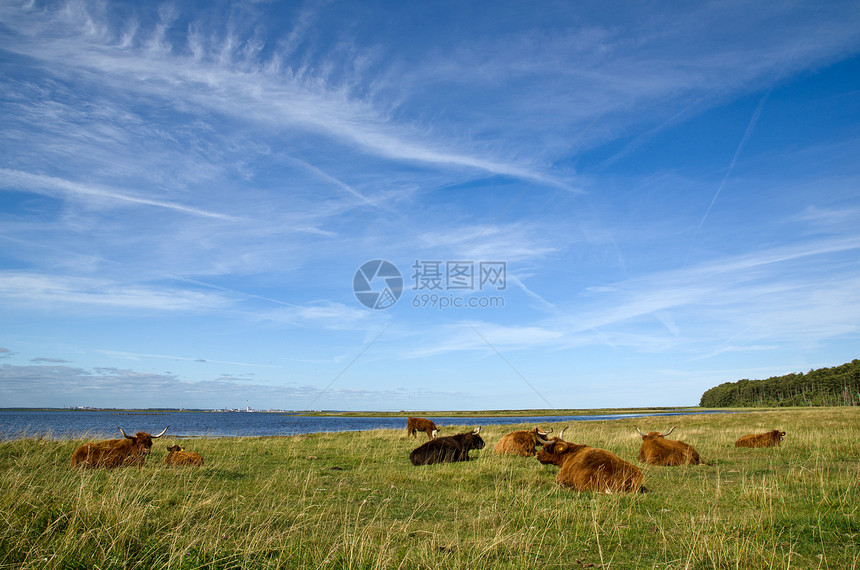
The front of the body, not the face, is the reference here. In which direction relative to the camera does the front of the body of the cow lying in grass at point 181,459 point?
to the viewer's left

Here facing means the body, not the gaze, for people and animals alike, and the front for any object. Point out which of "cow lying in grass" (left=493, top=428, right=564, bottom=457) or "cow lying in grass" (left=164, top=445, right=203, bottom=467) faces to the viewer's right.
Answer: "cow lying in grass" (left=493, top=428, right=564, bottom=457)

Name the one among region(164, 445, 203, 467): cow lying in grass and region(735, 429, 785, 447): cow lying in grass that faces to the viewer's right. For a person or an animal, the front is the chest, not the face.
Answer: region(735, 429, 785, 447): cow lying in grass

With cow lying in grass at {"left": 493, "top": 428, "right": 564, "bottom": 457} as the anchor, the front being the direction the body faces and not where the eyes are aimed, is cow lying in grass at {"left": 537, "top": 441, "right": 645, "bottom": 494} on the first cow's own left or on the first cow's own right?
on the first cow's own right

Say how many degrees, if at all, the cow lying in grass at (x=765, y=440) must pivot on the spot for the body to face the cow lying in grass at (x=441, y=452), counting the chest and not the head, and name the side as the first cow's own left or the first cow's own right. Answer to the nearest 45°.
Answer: approximately 135° to the first cow's own right

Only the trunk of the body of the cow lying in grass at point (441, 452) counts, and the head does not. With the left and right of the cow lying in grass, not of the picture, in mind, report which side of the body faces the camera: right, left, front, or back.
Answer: right

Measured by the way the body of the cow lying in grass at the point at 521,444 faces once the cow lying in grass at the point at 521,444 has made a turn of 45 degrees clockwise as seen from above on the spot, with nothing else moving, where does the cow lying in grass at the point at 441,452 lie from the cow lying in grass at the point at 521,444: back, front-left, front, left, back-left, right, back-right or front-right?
right

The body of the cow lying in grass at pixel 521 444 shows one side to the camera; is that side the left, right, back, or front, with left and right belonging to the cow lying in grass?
right

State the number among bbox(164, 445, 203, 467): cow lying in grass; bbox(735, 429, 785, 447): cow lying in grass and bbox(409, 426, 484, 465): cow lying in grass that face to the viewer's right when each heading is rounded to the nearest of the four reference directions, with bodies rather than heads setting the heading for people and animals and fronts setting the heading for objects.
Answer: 2

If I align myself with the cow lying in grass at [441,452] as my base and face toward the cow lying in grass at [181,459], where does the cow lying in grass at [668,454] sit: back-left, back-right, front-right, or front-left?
back-left

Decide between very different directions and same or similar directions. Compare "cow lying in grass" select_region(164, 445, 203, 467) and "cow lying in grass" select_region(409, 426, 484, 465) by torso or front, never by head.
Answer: very different directions

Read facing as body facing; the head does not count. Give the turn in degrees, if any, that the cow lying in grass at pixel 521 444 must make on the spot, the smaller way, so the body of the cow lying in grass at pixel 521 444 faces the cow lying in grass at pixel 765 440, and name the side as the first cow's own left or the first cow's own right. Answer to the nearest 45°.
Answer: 0° — it already faces it

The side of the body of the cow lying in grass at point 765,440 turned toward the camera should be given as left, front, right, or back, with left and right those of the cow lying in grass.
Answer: right
